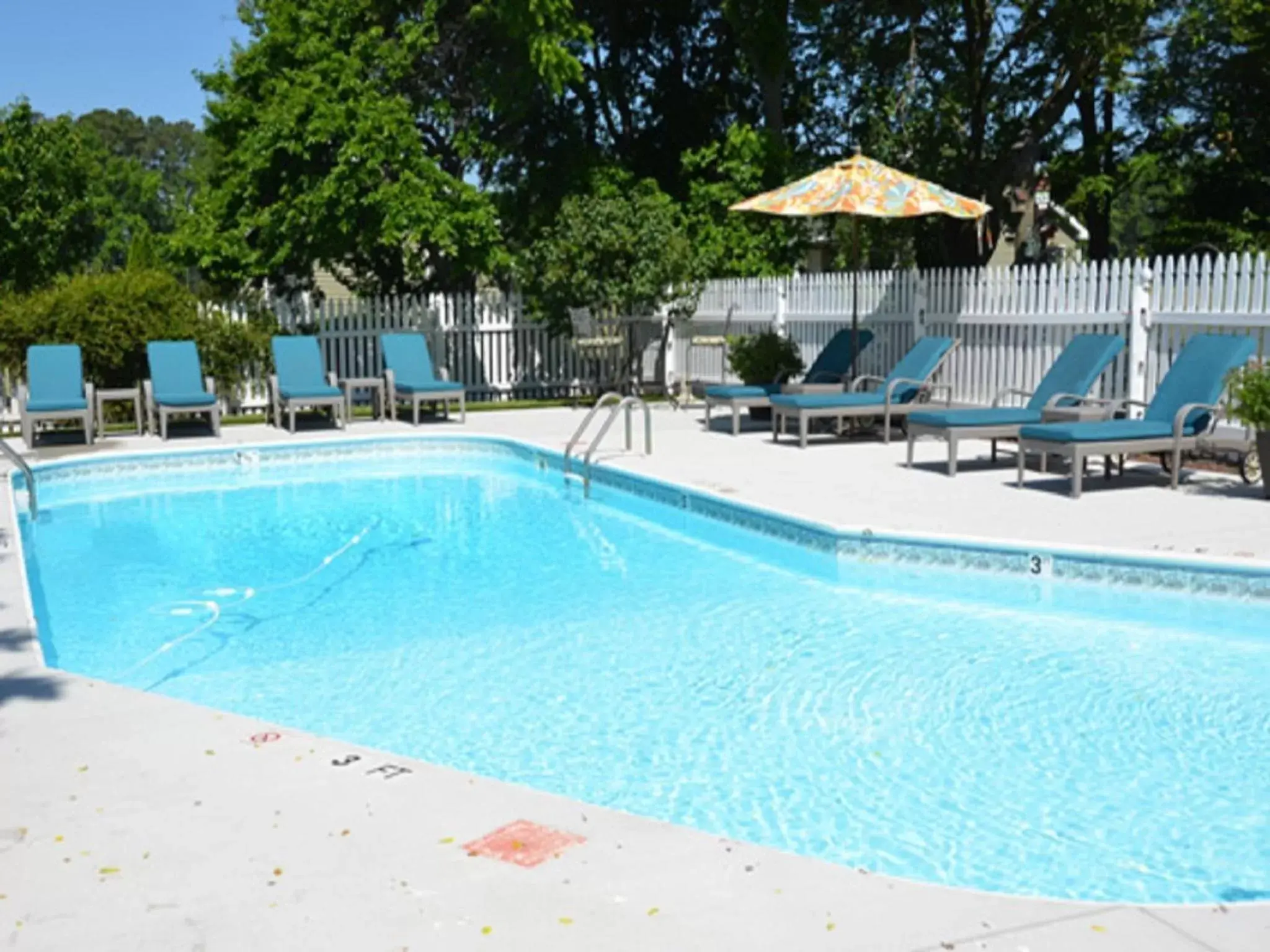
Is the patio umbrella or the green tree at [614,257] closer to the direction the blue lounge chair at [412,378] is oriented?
the patio umbrella

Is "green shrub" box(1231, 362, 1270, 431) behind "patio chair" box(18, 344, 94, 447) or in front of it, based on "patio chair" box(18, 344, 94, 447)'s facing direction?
in front

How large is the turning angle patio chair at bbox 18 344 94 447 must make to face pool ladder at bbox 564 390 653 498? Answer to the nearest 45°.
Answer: approximately 45° to its left

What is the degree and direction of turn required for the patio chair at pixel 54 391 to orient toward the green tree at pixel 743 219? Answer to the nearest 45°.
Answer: approximately 90° to its left

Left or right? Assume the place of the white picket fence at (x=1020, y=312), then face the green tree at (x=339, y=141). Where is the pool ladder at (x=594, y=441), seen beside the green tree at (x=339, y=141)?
left

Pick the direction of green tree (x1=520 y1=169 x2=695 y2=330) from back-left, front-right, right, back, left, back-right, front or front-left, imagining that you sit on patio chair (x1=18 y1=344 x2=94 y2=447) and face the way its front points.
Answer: left

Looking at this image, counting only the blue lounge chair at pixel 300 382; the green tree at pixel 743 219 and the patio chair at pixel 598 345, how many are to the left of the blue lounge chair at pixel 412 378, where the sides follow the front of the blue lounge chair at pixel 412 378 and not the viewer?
2

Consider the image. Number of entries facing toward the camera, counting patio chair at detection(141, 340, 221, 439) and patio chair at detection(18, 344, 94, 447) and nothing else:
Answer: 2

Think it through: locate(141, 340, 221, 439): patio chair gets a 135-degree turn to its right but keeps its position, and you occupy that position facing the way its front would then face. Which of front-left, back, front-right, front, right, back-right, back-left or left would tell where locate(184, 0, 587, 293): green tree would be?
right

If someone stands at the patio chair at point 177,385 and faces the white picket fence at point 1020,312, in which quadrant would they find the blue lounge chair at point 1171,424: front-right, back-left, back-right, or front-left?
front-right

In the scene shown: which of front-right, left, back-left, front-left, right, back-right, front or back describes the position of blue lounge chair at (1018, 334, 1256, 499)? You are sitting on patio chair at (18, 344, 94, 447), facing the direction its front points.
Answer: front-left

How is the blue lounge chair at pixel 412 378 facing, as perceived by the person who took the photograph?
facing the viewer and to the right of the viewer

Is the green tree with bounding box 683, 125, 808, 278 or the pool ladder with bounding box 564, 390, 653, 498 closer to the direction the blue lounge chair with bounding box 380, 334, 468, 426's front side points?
the pool ladder

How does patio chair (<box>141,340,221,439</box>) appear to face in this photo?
toward the camera

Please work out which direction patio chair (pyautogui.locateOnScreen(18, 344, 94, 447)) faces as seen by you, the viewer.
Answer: facing the viewer
